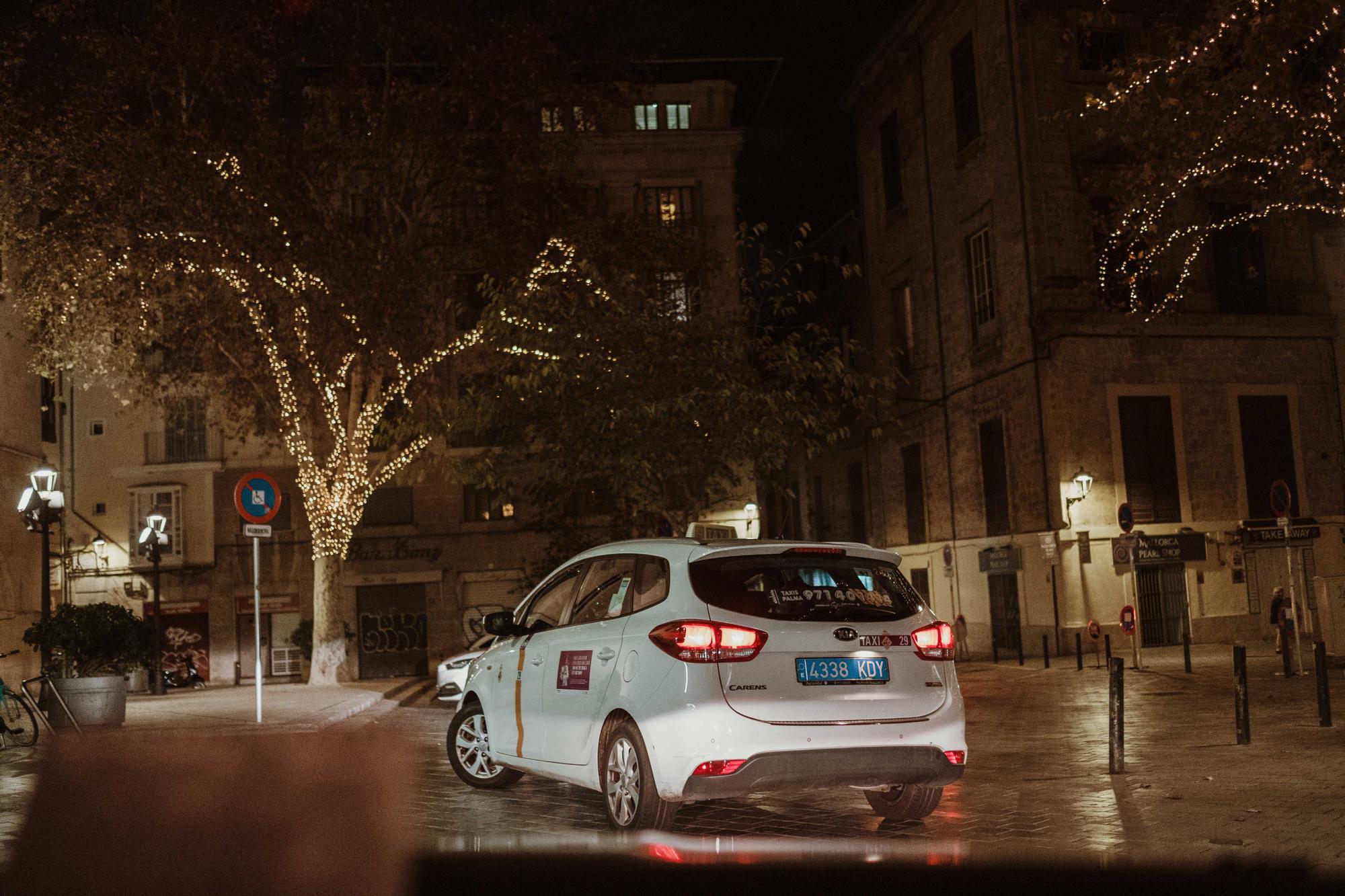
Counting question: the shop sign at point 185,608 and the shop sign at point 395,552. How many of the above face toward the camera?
2

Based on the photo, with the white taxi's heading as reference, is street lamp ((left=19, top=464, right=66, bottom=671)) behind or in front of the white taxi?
in front

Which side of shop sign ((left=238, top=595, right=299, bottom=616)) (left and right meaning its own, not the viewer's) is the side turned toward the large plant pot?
front

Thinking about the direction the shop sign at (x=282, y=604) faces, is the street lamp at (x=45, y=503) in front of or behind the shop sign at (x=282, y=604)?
in front

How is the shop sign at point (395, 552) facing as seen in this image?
toward the camera

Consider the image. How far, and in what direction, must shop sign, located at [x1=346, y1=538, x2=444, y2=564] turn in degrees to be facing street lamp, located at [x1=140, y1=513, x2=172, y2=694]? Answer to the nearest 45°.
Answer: approximately 45° to its right

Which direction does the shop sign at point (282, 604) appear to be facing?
toward the camera

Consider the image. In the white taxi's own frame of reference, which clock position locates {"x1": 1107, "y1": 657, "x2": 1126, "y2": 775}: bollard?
The bollard is roughly at 3 o'clock from the white taxi.

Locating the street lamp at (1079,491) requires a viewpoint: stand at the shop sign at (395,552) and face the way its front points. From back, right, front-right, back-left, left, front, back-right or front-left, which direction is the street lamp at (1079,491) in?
front-left

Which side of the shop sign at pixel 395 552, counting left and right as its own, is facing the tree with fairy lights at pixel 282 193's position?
front

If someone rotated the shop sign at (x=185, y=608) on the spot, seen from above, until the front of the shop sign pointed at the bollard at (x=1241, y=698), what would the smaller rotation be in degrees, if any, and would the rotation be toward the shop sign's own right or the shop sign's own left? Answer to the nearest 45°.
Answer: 0° — it already faces it

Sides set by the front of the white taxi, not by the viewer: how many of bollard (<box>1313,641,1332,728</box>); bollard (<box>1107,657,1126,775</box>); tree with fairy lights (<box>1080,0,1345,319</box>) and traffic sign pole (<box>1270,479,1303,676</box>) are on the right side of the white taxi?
4

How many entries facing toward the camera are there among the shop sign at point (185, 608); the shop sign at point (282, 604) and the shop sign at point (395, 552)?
3

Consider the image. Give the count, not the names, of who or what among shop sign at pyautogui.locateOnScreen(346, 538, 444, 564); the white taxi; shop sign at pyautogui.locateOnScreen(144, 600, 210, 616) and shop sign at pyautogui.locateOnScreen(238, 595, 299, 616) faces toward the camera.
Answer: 3
